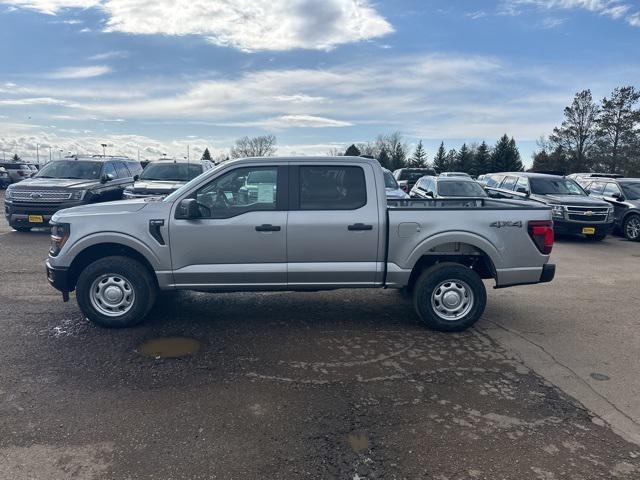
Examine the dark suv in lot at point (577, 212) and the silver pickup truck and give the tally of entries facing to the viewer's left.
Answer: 1

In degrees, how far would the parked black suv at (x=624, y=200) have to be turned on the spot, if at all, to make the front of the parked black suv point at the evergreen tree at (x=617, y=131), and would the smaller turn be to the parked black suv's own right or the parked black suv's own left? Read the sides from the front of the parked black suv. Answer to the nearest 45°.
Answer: approximately 135° to the parked black suv's own left

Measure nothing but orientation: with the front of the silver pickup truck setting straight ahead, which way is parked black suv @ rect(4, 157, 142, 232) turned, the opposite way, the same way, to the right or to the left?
to the left

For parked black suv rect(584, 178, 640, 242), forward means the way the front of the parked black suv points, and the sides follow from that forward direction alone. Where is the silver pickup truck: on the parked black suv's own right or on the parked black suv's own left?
on the parked black suv's own right

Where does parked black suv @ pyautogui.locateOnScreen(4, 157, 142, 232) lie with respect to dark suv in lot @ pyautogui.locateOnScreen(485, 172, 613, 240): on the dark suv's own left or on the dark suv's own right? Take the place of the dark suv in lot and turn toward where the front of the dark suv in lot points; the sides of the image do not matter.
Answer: on the dark suv's own right

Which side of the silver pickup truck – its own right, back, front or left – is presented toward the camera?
left

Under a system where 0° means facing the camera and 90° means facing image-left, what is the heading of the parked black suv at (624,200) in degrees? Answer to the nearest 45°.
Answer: approximately 315°

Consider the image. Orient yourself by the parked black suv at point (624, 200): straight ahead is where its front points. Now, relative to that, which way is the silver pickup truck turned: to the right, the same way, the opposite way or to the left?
to the right

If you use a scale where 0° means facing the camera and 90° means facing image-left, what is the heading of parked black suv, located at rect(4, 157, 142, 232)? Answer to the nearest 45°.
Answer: approximately 45°

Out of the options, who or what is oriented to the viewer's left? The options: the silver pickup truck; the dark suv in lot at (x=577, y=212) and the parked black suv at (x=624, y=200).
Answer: the silver pickup truck

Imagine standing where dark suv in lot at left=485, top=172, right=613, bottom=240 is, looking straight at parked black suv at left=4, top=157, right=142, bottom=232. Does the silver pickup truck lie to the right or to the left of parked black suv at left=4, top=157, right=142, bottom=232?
left

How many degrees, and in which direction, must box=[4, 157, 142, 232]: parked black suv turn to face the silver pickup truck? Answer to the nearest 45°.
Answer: approximately 45° to its left

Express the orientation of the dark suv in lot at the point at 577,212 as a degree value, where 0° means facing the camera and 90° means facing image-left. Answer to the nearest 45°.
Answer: approximately 315°
